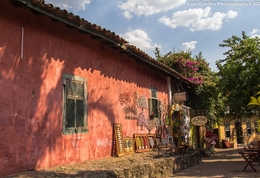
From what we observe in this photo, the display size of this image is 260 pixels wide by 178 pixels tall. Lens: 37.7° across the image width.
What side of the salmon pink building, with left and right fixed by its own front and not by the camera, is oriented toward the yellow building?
left

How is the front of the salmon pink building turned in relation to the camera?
facing the viewer and to the right of the viewer

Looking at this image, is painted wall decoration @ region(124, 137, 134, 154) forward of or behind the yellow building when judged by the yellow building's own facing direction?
forward

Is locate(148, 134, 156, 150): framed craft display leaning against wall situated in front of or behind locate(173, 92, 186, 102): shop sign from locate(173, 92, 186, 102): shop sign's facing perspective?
in front

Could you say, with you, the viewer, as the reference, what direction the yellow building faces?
facing the viewer

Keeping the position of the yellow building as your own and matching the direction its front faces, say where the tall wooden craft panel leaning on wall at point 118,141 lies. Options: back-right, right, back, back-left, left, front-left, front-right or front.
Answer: front

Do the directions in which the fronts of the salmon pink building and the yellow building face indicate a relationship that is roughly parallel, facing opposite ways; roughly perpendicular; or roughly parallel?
roughly perpendicular

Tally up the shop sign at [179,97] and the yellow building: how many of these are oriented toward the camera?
2

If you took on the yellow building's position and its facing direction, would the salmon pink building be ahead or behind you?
ahead

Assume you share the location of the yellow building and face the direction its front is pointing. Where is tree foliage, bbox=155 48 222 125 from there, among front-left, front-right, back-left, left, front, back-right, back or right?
front

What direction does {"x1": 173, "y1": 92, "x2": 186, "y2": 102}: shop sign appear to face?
toward the camera

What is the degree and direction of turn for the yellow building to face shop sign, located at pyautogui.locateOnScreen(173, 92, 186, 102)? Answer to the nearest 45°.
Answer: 0° — it already faces it

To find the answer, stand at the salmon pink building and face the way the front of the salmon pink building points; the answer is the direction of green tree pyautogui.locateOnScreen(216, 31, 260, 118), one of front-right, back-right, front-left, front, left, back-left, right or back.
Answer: left

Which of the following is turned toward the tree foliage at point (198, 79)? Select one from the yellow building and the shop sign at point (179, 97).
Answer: the yellow building
